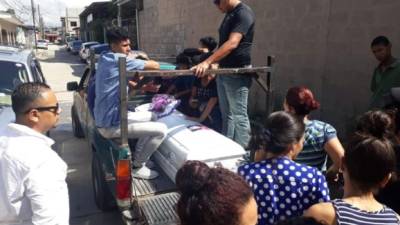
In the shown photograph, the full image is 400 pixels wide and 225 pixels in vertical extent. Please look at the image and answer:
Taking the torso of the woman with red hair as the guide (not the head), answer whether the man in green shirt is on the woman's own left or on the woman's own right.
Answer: on the woman's own right

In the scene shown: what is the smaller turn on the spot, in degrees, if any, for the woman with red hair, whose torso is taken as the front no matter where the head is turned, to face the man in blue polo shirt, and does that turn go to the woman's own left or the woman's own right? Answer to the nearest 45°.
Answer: approximately 45° to the woman's own left

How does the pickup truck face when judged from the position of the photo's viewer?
facing away from the viewer and to the left of the viewer

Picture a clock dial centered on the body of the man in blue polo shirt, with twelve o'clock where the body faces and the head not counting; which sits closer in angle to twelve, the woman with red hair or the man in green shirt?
the man in green shirt

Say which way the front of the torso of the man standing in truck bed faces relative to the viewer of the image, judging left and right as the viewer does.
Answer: facing to the left of the viewer

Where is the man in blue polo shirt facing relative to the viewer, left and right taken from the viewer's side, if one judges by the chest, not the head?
facing to the right of the viewer

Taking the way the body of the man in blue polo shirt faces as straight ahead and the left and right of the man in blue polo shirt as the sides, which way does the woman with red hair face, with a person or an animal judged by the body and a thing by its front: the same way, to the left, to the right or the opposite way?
to the left

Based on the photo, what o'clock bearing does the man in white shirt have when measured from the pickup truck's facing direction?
The man in white shirt is roughly at 8 o'clock from the pickup truck.

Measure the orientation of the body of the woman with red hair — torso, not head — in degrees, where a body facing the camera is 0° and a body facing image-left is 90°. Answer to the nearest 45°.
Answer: approximately 135°

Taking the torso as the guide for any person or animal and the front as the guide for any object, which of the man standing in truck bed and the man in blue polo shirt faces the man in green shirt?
the man in blue polo shirt

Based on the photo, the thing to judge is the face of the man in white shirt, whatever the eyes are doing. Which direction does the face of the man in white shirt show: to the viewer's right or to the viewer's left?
to the viewer's right

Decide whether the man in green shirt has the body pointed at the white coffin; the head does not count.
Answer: yes

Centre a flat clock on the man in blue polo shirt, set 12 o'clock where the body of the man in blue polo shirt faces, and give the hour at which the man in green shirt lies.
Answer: The man in green shirt is roughly at 12 o'clock from the man in blue polo shirt.

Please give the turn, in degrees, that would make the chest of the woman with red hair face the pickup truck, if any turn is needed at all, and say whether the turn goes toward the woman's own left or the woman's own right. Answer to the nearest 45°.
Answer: approximately 45° to the woman's own left

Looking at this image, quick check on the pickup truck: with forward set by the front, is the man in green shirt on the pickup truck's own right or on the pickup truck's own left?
on the pickup truck's own right

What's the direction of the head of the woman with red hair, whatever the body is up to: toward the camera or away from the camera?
away from the camera
